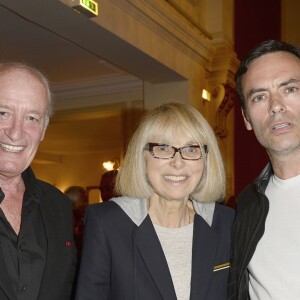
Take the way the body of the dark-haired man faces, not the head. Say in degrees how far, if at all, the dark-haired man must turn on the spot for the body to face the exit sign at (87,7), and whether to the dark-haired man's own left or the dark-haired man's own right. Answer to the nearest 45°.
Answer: approximately 135° to the dark-haired man's own right

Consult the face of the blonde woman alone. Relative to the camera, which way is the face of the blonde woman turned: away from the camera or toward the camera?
toward the camera

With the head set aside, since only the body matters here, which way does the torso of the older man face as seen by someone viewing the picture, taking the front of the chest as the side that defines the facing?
toward the camera

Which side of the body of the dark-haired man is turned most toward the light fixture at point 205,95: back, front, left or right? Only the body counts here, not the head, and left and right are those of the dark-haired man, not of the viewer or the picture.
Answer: back

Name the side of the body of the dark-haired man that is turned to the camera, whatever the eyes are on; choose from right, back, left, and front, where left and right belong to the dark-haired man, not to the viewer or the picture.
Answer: front

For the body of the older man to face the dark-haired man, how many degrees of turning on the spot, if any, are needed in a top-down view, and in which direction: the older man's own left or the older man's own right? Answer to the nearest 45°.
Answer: approximately 90° to the older man's own left

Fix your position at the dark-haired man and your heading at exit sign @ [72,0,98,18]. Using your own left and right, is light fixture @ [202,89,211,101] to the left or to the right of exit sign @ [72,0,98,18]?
right

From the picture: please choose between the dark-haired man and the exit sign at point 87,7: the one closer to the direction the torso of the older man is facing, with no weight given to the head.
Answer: the dark-haired man

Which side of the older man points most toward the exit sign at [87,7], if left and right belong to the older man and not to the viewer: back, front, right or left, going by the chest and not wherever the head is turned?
back

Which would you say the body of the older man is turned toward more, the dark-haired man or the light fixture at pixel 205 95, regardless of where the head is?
the dark-haired man

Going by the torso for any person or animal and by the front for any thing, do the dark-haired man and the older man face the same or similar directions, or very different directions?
same or similar directions

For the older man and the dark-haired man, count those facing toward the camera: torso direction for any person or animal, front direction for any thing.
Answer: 2

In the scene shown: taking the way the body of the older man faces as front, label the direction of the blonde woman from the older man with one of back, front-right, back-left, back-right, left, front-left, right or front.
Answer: left

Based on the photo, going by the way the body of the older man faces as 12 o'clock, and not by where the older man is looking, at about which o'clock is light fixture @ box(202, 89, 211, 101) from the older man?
The light fixture is roughly at 7 o'clock from the older man.
